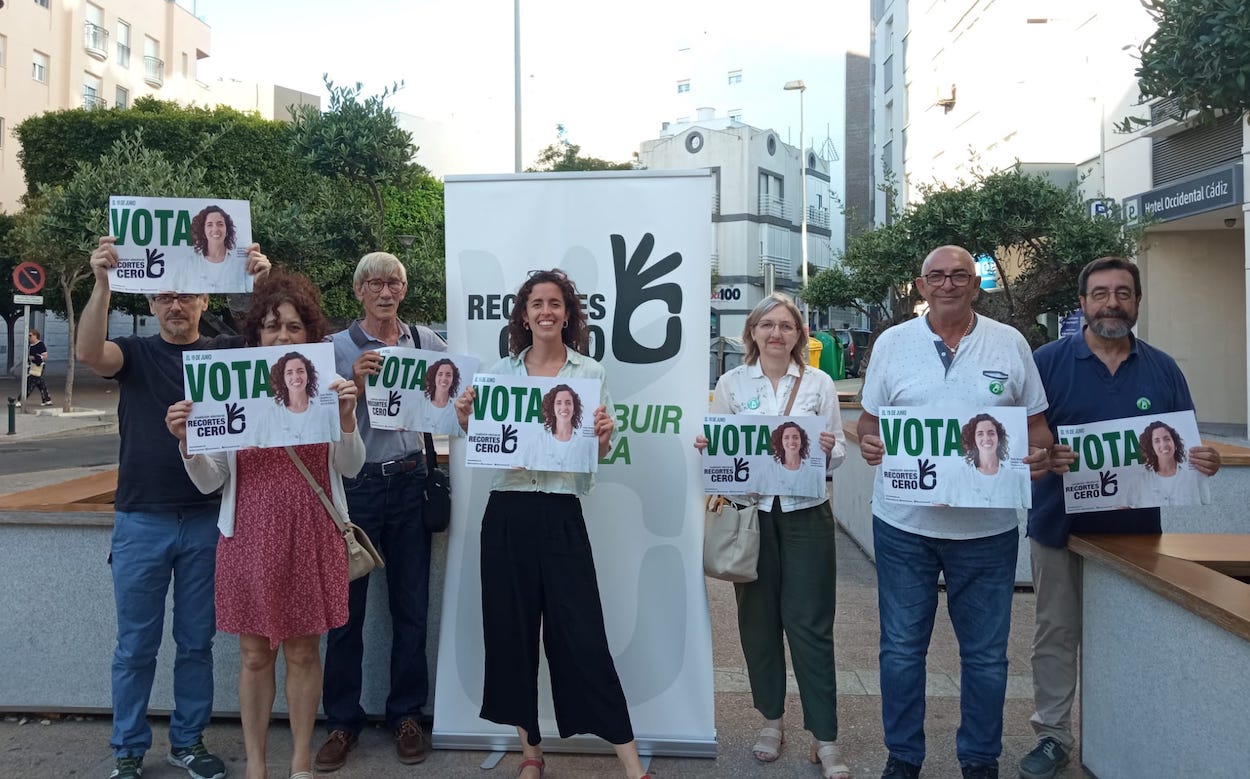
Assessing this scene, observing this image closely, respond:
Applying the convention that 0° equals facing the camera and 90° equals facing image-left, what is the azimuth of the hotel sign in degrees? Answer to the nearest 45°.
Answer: approximately 45°

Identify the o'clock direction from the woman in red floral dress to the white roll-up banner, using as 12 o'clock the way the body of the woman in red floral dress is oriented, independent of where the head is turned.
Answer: The white roll-up banner is roughly at 9 o'clock from the woman in red floral dress.

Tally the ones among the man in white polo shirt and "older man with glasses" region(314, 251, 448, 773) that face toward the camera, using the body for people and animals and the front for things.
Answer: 2

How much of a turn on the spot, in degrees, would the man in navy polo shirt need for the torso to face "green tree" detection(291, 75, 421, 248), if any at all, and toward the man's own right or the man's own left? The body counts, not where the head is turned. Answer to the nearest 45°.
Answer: approximately 90° to the man's own right

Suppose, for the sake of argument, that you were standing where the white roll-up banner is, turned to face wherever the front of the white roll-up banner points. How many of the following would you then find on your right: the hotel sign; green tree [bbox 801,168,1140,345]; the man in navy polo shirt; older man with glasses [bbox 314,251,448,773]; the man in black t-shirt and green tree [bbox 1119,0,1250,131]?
2

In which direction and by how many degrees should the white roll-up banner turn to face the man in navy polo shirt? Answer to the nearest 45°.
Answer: approximately 90° to its left

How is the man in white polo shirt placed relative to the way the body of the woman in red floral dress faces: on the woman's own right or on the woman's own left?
on the woman's own left

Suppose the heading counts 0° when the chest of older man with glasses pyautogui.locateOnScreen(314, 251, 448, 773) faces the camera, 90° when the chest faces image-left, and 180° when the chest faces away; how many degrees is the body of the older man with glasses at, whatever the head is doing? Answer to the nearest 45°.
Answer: approximately 0°
